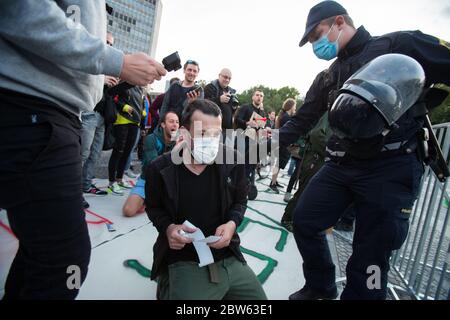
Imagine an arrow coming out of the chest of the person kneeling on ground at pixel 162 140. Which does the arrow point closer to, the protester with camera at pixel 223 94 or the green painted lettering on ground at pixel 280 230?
the green painted lettering on ground

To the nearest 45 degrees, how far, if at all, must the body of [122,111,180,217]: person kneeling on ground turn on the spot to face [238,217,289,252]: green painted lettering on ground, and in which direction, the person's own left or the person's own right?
0° — they already face it

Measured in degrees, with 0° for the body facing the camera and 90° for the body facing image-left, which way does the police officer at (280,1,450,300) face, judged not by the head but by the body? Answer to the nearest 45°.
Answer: approximately 45°

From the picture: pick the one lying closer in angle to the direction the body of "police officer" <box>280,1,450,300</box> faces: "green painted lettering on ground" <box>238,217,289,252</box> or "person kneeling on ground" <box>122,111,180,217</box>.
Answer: the person kneeling on ground

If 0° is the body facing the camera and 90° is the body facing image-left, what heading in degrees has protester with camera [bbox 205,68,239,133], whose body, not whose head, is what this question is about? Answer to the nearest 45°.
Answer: approximately 315°

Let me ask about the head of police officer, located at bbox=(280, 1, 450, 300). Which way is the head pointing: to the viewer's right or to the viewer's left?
to the viewer's left

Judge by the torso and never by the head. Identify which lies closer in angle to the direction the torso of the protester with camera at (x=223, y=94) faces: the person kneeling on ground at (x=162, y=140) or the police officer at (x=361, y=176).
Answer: the police officer

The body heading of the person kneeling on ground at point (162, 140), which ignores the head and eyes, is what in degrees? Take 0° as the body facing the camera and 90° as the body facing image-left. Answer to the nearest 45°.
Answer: approximately 315°
